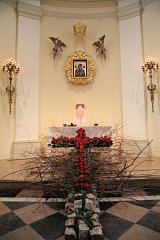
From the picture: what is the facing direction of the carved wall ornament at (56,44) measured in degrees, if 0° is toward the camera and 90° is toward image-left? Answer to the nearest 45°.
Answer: approximately 315°

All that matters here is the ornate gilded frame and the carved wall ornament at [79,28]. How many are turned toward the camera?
2

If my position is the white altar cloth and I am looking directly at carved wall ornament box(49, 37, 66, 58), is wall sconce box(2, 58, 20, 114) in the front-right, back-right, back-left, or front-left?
front-left

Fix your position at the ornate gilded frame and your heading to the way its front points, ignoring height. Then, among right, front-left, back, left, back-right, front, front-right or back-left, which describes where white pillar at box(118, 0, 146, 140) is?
left

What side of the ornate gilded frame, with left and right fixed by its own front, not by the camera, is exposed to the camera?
front

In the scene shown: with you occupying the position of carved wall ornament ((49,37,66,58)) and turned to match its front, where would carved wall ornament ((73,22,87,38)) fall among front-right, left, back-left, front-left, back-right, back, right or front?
front-left

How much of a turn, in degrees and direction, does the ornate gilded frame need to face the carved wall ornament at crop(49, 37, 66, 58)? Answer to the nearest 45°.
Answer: approximately 90° to its right

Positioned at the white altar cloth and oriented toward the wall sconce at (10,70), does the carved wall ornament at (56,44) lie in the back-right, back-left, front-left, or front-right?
front-right

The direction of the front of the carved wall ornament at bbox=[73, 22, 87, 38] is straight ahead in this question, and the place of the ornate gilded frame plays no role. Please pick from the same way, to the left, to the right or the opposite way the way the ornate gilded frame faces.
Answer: the same way

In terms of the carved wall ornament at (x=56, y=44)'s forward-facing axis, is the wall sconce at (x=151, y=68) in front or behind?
in front

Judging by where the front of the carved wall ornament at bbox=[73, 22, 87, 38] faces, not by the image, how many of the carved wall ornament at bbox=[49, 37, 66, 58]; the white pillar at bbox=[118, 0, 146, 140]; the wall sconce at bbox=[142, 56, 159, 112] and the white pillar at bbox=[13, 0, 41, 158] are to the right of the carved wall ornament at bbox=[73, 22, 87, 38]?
2

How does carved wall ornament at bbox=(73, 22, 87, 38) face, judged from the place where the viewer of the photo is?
facing the viewer

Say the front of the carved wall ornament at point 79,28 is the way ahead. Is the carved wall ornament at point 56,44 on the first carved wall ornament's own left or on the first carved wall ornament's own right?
on the first carved wall ornament's own right
